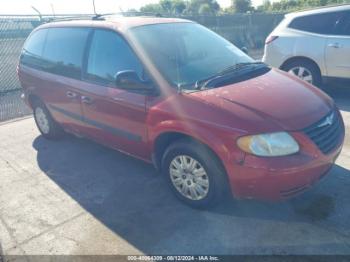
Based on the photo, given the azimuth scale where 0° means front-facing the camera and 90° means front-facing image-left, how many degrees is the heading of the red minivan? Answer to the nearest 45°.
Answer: approximately 315°

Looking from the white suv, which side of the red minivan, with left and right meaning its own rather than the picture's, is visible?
left

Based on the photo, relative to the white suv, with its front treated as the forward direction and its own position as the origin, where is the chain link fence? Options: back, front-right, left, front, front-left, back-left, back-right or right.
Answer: back

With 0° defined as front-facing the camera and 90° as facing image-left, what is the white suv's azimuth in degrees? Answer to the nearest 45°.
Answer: approximately 270°

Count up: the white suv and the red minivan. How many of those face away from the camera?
0

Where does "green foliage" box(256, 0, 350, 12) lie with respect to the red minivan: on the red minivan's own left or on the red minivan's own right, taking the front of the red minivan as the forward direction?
on the red minivan's own left

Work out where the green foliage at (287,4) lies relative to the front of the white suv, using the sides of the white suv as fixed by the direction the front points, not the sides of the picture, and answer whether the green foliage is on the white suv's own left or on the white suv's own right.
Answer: on the white suv's own left

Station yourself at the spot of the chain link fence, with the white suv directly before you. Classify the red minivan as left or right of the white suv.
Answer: right
